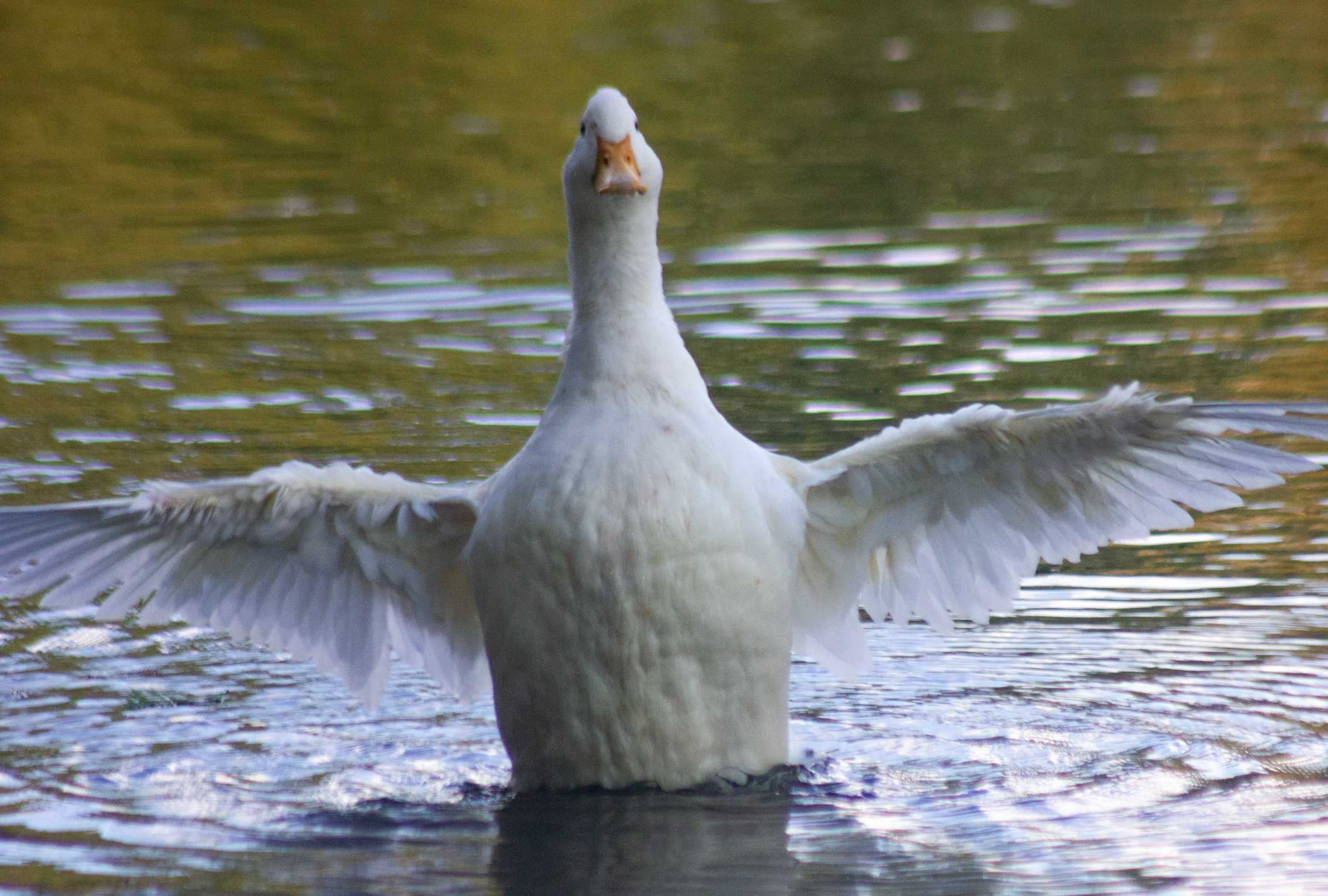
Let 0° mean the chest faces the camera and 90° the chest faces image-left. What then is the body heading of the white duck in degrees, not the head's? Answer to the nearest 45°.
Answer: approximately 0°
